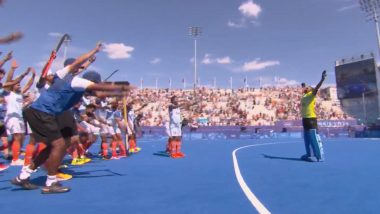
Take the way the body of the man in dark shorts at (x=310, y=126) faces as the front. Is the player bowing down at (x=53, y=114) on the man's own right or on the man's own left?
on the man's own right

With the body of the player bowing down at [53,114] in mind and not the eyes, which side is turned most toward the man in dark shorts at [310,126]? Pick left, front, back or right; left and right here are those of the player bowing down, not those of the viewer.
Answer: front

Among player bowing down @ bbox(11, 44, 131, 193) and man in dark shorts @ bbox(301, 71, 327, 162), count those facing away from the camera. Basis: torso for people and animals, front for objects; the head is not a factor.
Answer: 0

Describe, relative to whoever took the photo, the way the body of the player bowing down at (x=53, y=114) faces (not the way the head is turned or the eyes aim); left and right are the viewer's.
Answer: facing to the right of the viewer
